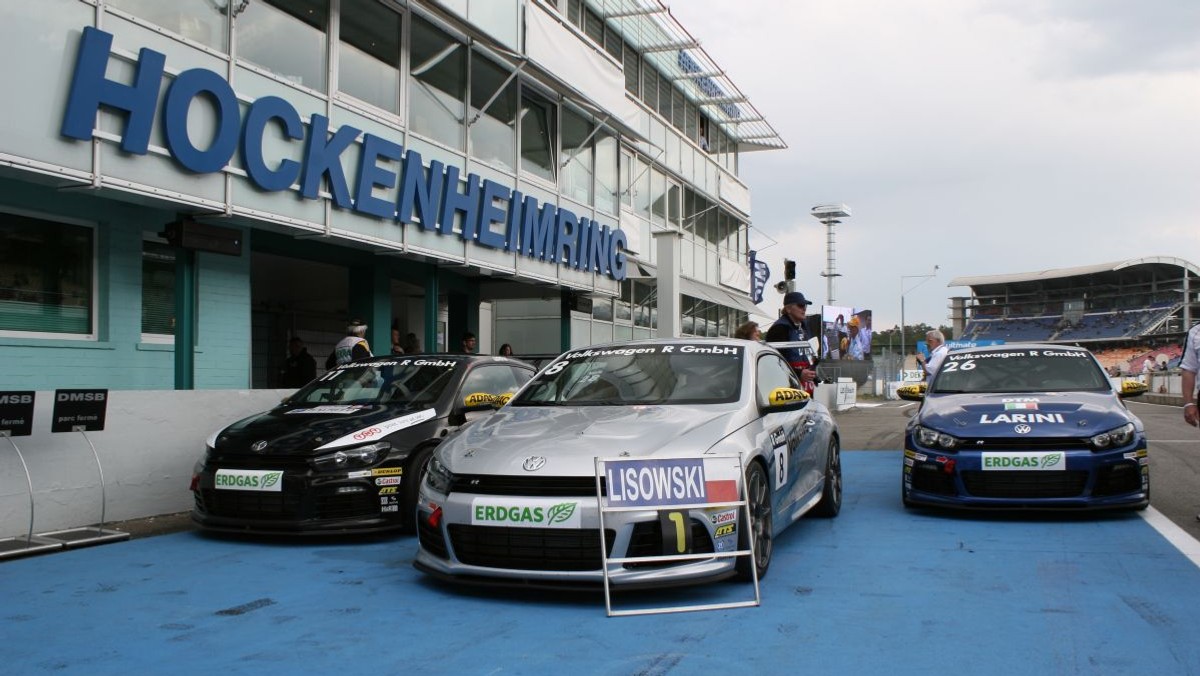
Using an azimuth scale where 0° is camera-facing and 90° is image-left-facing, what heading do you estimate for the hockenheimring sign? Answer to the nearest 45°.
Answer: approximately 315°

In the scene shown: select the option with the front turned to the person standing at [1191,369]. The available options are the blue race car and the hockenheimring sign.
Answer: the hockenheimring sign

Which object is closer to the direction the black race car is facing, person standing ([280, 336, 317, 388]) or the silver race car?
the silver race car

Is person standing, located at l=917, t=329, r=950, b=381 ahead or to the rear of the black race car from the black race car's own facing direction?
to the rear

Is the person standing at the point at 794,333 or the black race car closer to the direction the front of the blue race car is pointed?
the black race car

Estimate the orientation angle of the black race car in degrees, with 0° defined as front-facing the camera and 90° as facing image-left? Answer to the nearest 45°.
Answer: approximately 45°

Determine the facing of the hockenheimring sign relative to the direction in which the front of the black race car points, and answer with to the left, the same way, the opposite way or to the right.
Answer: to the left

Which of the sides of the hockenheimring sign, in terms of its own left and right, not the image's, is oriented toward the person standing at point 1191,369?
front

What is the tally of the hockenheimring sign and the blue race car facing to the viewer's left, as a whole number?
0

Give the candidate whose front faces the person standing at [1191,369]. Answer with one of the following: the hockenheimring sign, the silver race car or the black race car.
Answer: the hockenheimring sign

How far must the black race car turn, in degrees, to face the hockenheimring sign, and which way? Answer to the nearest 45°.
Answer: approximately 135° to its right

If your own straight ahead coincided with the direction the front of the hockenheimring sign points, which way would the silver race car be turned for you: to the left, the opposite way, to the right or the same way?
to the right
